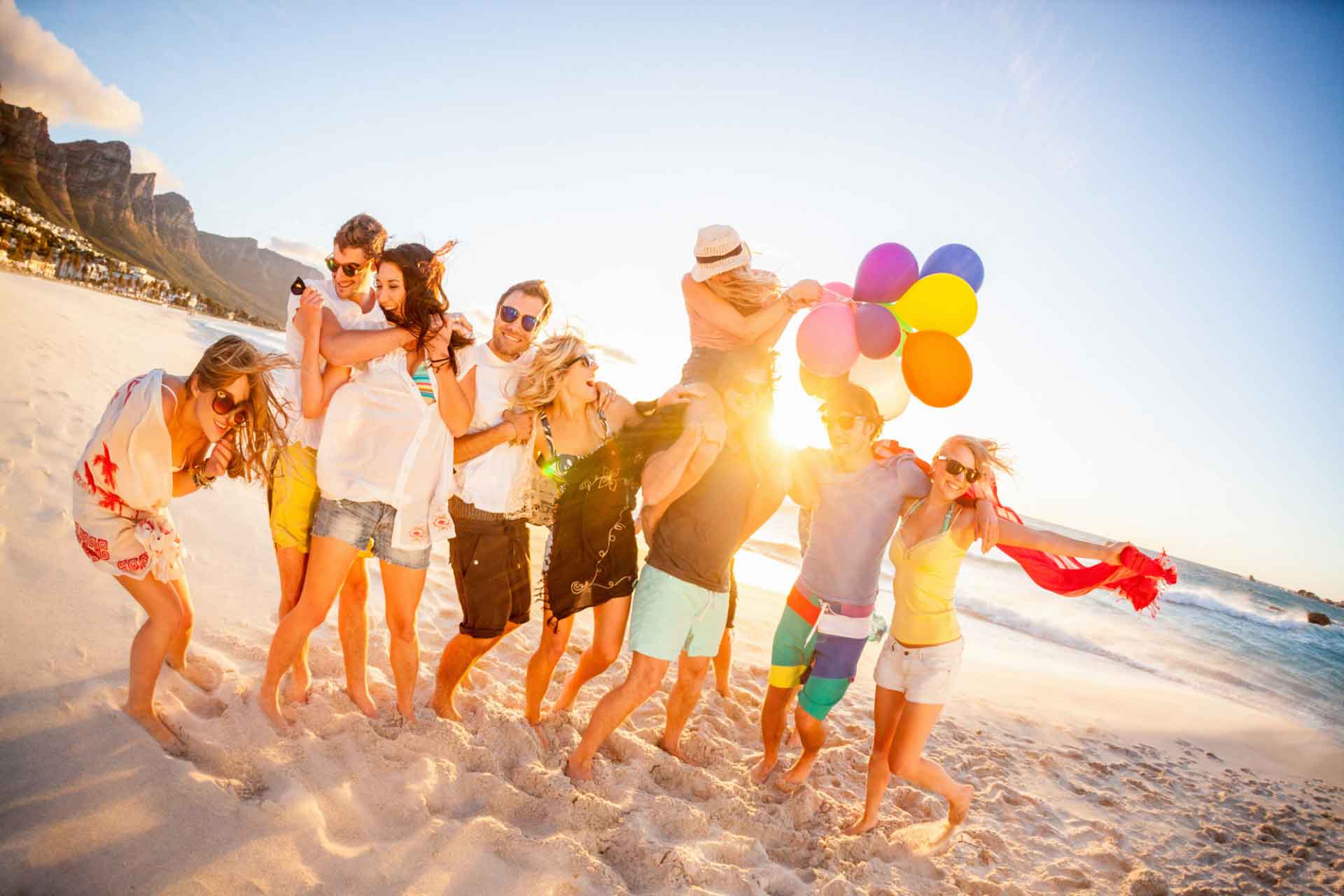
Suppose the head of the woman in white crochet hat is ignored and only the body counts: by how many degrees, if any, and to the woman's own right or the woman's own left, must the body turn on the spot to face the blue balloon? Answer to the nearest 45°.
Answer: approximately 45° to the woman's own left

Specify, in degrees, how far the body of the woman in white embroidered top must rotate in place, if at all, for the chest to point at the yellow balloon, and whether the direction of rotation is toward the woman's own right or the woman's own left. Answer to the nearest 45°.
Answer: approximately 45° to the woman's own left

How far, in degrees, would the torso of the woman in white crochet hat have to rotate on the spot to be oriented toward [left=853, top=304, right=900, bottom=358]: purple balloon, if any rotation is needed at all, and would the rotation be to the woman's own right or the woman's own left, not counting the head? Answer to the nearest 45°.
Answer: approximately 45° to the woman's own left

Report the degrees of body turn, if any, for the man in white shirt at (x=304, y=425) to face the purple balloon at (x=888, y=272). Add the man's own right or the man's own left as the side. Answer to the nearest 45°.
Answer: approximately 90° to the man's own left

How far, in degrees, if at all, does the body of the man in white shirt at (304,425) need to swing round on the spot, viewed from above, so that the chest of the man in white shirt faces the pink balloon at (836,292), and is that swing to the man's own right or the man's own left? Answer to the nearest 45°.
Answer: approximately 90° to the man's own left

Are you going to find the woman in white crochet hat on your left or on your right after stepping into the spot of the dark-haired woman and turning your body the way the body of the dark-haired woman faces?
on your left

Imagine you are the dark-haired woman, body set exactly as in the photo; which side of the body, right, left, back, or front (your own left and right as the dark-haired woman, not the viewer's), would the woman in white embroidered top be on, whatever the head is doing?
right

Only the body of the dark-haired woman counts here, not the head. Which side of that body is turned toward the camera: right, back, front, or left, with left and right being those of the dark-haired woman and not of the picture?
front

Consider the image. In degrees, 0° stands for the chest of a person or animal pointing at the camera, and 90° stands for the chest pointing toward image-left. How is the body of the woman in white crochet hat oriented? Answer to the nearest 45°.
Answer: approximately 315°

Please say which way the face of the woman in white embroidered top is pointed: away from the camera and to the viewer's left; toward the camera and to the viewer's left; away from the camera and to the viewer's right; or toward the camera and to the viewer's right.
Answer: toward the camera and to the viewer's right

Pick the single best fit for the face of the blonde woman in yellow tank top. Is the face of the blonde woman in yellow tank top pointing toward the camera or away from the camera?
toward the camera

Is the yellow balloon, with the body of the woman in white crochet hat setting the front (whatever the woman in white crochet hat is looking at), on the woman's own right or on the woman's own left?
on the woman's own left

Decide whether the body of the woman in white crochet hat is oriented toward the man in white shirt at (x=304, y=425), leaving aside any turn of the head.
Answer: no

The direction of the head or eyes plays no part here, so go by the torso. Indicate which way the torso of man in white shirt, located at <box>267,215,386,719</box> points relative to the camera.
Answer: toward the camera
